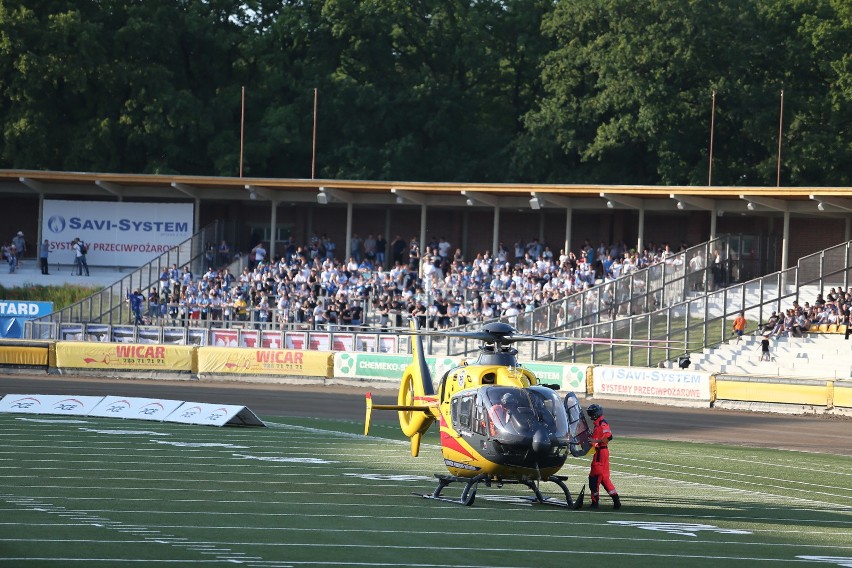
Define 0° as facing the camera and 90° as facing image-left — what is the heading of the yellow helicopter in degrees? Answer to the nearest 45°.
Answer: approximately 315°

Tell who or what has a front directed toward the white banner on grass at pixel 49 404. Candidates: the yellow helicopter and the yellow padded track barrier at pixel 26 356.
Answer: the yellow padded track barrier

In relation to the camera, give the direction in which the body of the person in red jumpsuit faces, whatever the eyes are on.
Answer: to the viewer's left

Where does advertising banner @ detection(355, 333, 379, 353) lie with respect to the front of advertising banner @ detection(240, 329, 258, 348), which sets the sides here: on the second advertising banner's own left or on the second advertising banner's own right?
on the second advertising banner's own left

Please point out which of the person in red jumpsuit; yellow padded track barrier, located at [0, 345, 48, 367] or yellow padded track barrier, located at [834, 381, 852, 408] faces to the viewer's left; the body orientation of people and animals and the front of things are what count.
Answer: the person in red jumpsuit

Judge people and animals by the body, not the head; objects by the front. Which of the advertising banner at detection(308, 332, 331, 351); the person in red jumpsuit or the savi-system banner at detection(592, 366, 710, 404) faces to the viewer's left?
the person in red jumpsuit

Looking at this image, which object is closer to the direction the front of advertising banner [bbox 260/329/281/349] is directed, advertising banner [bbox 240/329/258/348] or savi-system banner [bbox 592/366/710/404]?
the savi-system banner
